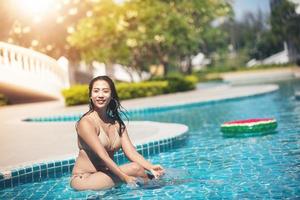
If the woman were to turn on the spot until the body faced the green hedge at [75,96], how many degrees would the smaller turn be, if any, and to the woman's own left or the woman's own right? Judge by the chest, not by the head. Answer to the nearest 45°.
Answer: approximately 135° to the woman's own left

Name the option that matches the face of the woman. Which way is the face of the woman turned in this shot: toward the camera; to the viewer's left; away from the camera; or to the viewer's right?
toward the camera

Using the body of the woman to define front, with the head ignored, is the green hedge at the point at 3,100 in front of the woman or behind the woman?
behind

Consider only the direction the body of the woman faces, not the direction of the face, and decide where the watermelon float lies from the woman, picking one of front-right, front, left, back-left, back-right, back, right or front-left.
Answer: left

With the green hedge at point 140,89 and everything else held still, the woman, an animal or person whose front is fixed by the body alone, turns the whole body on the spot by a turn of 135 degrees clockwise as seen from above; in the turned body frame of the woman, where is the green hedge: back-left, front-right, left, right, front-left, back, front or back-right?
right

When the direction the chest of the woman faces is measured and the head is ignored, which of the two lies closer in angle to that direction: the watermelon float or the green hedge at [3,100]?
the watermelon float
